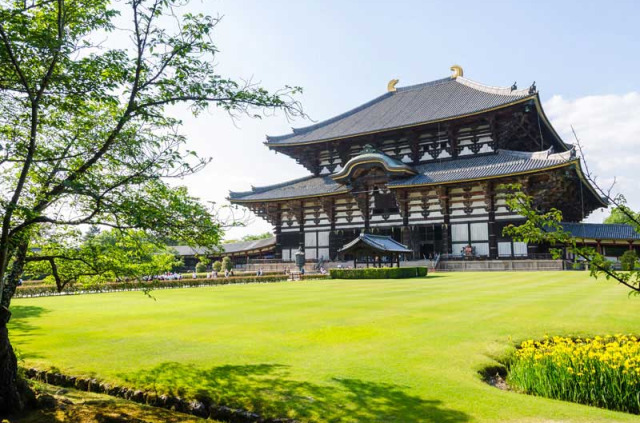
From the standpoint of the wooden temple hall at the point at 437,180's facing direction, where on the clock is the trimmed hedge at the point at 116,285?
The trimmed hedge is roughly at 12 o'clock from the wooden temple hall.

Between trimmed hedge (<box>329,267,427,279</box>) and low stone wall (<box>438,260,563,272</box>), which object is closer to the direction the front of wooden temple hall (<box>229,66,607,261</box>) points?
the trimmed hedge

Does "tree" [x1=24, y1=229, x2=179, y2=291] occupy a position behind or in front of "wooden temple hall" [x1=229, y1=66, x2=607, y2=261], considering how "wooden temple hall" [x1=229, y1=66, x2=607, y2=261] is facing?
in front

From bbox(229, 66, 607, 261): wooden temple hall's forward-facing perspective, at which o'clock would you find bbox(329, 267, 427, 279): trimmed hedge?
The trimmed hedge is roughly at 11 o'clock from the wooden temple hall.

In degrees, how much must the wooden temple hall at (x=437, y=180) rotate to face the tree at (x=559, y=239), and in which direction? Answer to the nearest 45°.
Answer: approximately 45° to its left

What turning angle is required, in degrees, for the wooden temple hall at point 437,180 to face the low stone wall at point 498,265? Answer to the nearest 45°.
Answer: approximately 90° to its left

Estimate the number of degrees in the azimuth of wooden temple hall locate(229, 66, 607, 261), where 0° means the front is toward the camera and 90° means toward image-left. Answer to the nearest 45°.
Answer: approximately 45°

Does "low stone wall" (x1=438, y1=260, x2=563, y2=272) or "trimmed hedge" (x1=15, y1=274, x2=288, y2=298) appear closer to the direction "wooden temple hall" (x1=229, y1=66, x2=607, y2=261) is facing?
the trimmed hedge

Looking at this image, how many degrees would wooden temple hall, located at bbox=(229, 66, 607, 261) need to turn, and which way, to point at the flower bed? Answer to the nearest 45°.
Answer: approximately 45° to its left
